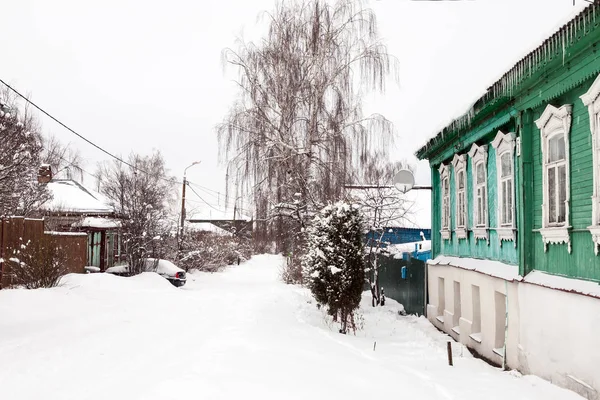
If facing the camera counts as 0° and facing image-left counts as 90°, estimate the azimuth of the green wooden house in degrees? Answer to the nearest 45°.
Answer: approximately 45°

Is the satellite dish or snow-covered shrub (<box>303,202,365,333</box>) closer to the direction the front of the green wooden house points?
the snow-covered shrub

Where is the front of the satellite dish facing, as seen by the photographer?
facing the viewer

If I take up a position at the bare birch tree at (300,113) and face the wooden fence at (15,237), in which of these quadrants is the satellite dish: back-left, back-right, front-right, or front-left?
back-left

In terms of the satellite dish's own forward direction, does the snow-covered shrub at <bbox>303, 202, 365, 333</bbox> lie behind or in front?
in front

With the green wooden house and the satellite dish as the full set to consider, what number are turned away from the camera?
0

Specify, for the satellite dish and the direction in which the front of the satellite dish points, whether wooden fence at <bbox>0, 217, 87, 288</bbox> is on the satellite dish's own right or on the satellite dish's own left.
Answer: on the satellite dish's own right
